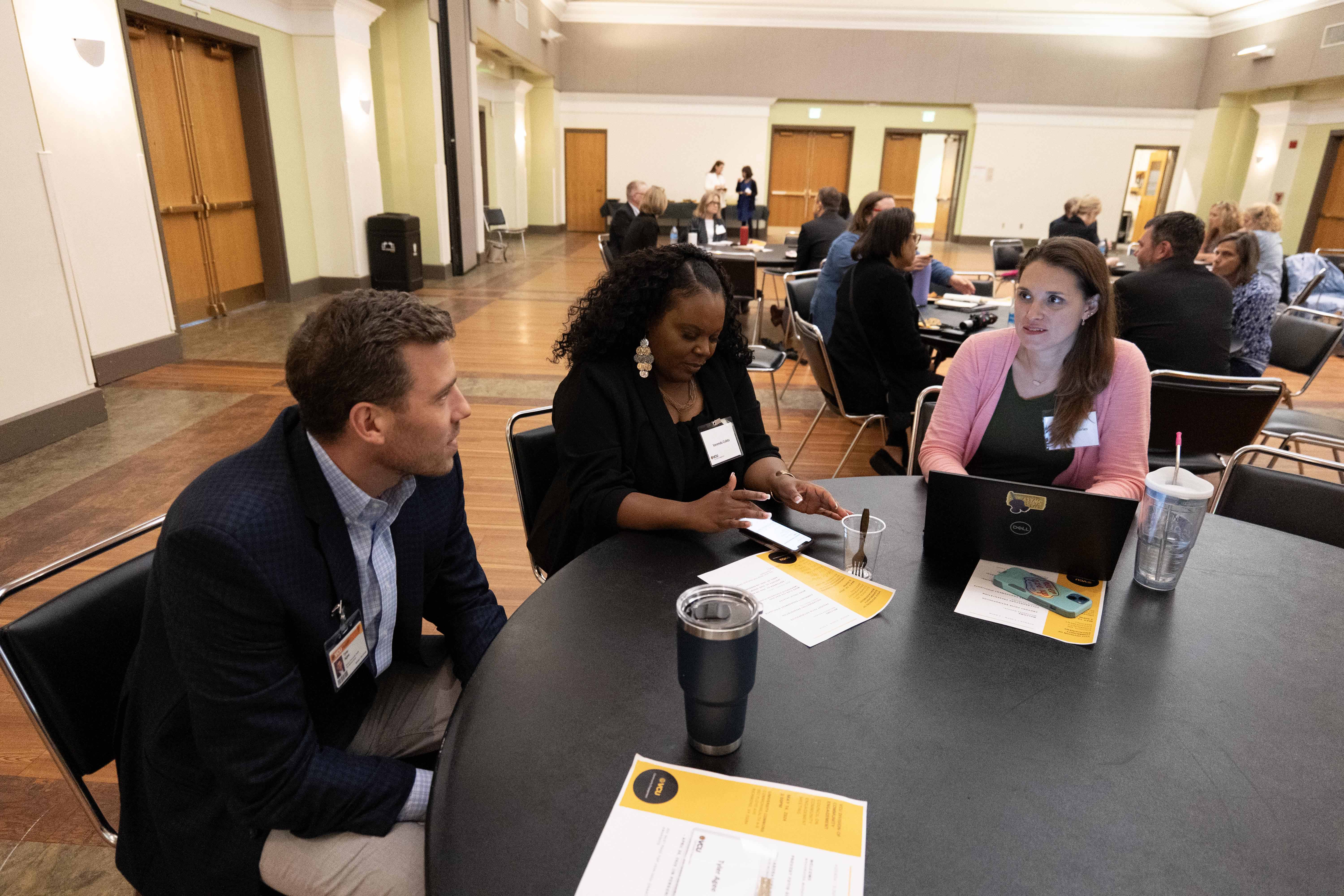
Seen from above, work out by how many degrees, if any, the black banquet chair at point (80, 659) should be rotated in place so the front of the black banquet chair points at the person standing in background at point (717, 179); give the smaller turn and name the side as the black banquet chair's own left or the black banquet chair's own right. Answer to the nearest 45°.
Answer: approximately 90° to the black banquet chair's own left

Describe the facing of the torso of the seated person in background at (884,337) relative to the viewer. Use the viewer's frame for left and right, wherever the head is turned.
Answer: facing away from the viewer and to the right of the viewer

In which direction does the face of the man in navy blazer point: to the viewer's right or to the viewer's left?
to the viewer's right

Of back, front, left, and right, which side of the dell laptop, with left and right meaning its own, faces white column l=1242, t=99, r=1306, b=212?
front

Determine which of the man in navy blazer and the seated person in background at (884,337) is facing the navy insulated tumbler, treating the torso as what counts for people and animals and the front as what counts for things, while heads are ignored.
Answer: the man in navy blazer

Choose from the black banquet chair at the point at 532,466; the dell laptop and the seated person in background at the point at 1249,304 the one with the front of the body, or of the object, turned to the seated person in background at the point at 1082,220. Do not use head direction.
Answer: the dell laptop

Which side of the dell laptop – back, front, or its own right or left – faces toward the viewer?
back

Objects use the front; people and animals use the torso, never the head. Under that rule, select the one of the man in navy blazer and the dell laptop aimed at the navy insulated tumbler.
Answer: the man in navy blazer

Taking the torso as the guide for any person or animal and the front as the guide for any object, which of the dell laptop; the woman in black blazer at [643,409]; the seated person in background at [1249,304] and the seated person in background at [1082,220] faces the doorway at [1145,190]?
the dell laptop

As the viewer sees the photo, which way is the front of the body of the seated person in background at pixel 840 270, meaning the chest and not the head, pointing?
to the viewer's right

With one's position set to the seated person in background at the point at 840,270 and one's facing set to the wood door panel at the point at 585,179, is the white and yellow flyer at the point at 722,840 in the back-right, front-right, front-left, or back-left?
back-left

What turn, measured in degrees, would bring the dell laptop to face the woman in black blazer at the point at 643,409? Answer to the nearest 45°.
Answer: approximately 90° to its left

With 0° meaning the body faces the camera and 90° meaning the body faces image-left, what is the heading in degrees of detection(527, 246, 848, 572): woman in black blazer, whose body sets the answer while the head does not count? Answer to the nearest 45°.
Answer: approximately 315°
